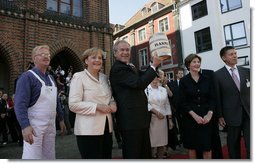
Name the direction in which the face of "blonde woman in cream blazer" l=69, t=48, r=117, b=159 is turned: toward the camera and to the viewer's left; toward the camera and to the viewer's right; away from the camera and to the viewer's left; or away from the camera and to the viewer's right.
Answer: toward the camera and to the viewer's right

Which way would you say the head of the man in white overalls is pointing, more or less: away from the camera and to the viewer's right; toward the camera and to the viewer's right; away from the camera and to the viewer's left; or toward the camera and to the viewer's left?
toward the camera and to the viewer's right

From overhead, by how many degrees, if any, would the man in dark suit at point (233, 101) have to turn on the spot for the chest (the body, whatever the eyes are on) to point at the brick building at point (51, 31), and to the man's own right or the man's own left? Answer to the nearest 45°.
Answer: approximately 180°

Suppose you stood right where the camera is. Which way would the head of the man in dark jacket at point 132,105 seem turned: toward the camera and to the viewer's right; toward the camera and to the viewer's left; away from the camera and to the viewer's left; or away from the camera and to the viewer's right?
toward the camera and to the viewer's right

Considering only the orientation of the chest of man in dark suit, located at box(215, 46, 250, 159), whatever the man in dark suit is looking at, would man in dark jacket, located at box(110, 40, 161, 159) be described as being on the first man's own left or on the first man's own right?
on the first man's own right

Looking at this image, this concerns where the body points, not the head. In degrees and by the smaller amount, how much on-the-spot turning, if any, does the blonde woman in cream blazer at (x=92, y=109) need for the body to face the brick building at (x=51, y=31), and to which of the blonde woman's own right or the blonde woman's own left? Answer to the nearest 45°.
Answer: approximately 135° to the blonde woman's own left

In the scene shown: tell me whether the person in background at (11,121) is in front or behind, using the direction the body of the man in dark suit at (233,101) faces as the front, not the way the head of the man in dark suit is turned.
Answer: behind

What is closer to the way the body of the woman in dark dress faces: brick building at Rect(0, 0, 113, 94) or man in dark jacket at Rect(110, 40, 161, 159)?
the man in dark jacket

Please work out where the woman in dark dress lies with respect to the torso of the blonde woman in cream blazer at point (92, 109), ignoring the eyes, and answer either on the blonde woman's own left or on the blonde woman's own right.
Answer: on the blonde woman's own left
